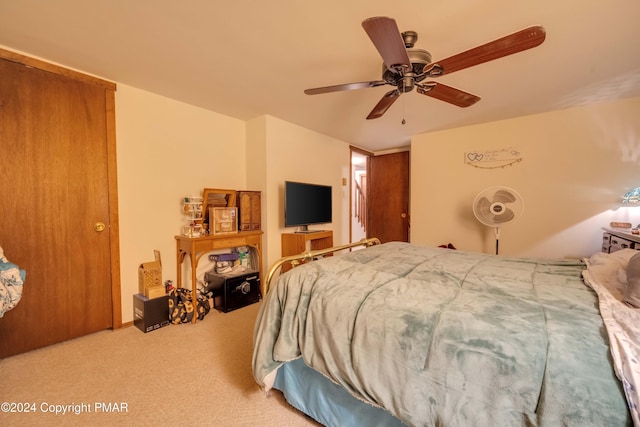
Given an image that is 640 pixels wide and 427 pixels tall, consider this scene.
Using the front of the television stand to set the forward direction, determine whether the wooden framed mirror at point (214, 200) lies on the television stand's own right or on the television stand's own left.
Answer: on the television stand's own right

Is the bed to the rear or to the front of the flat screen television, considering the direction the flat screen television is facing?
to the front

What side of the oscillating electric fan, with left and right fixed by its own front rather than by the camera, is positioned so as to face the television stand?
right

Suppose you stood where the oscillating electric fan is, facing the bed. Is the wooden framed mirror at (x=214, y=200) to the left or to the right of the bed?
right

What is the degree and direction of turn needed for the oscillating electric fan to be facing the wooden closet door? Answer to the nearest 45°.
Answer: approximately 45° to its right

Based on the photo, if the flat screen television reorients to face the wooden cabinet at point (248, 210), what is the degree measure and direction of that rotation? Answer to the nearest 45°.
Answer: approximately 90° to its right

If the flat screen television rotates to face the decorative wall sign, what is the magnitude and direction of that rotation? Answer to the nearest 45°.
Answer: approximately 45° to its left

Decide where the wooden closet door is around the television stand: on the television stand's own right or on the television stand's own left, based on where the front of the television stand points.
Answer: on the television stand's own right

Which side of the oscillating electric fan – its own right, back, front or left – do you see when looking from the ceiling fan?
front

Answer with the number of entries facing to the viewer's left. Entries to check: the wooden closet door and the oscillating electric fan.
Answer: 0

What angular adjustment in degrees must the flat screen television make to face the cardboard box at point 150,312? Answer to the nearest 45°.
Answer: approximately 90° to its right

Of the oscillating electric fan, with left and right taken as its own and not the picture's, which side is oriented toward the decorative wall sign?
back

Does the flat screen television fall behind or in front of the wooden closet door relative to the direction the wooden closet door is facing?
in front

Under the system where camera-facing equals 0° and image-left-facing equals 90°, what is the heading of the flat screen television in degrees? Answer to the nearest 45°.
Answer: approximately 315°

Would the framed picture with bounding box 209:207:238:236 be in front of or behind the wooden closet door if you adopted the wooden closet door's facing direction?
in front
